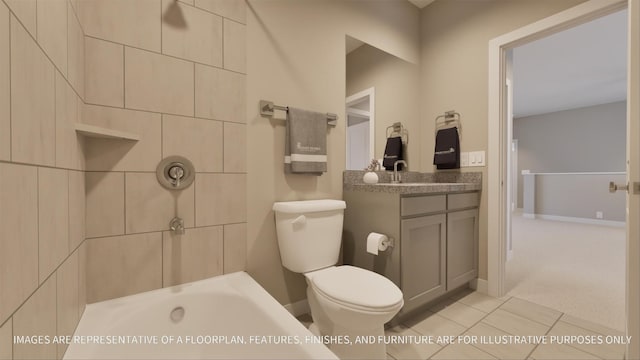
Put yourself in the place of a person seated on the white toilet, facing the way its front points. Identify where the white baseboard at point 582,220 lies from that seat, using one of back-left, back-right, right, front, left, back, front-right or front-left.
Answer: left

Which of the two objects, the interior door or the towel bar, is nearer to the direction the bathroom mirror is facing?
the interior door

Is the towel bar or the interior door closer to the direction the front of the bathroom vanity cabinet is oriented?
the interior door

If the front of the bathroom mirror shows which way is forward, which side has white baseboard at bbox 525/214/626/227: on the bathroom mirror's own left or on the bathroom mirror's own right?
on the bathroom mirror's own left

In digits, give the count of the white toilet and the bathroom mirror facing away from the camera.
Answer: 0

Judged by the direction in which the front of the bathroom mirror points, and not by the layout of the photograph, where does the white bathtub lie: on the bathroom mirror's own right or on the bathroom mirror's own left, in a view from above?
on the bathroom mirror's own right

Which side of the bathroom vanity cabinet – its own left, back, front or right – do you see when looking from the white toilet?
right

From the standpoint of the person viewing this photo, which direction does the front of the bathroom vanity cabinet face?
facing the viewer and to the right of the viewer

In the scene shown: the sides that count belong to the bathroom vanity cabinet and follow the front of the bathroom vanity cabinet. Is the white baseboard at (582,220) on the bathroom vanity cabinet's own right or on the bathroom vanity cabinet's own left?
on the bathroom vanity cabinet's own left

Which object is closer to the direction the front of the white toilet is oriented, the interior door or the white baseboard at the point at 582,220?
the interior door

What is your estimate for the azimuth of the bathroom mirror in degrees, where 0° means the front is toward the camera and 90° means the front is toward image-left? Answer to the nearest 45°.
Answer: approximately 315°

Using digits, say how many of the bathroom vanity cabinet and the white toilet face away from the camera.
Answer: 0

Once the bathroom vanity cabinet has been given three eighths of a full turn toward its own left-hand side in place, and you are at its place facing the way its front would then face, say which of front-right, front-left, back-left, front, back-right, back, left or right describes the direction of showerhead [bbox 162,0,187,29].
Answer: back-left
